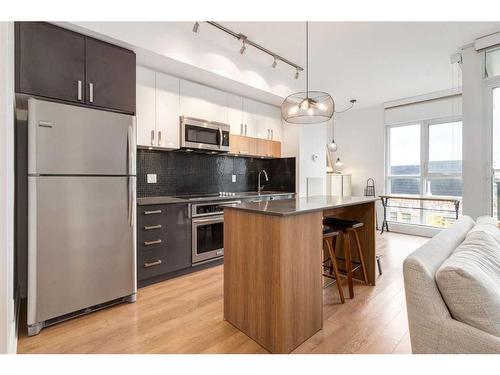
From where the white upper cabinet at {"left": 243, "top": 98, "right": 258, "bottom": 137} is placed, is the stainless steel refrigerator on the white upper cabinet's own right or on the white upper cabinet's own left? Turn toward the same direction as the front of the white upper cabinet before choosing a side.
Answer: on the white upper cabinet's own right

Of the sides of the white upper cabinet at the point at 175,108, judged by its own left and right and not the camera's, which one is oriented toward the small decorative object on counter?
left

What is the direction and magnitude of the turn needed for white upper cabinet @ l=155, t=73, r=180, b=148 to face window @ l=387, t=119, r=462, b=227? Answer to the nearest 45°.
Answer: approximately 45° to its left

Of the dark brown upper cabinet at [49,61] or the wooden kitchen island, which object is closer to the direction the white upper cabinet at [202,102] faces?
the wooden kitchen island

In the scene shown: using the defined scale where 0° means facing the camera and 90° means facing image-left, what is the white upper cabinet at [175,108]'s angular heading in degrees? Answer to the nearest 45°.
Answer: approximately 315°

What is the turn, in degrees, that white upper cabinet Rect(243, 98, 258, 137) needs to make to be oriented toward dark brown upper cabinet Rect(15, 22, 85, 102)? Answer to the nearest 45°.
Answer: approximately 90° to its right

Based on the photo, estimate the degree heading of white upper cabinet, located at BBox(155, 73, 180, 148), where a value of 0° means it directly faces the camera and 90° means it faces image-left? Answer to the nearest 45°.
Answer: approximately 315°

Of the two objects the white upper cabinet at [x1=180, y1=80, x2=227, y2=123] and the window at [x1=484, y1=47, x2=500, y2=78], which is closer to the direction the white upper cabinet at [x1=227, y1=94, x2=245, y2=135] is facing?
the window
